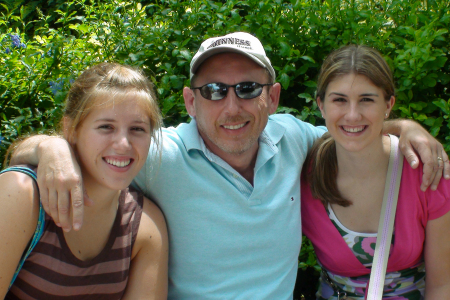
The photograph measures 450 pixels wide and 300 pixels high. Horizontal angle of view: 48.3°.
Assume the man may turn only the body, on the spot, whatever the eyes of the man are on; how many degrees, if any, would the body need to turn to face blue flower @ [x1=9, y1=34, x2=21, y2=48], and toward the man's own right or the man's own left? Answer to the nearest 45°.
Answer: approximately 135° to the man's own right

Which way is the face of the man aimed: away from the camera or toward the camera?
toward the camera

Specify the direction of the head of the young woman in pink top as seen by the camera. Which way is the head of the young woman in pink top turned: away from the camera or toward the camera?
toward the camera

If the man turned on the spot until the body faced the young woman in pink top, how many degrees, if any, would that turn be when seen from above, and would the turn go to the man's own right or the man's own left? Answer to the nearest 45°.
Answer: approximately 90° to the man's own left

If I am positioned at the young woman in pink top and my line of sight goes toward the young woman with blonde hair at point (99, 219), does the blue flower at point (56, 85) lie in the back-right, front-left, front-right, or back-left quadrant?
front-right

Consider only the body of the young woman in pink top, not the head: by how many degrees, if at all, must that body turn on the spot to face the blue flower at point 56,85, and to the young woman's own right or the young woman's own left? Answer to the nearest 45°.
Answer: approximately 90° to the young woman's own right

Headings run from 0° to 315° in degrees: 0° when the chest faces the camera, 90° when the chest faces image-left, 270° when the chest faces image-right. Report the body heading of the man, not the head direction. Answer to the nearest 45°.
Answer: approximately 0°

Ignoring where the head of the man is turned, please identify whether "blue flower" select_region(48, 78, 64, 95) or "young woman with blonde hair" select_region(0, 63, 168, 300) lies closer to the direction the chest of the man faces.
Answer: the young woman with blonde hair

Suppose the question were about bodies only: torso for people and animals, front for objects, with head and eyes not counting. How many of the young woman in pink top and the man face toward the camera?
2

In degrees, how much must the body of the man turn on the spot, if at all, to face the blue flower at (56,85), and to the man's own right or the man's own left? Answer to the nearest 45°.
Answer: approximately 135° to the man's own right

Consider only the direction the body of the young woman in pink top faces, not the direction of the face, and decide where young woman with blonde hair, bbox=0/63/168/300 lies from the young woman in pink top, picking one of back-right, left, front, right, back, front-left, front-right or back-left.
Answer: front-right

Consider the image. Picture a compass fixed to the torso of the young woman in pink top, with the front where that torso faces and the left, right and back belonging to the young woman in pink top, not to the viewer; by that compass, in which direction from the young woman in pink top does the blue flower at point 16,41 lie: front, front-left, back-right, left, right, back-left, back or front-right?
right

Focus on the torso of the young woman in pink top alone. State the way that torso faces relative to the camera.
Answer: toward the camera

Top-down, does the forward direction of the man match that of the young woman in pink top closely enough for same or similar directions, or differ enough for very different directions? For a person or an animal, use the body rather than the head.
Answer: same or similar directions
